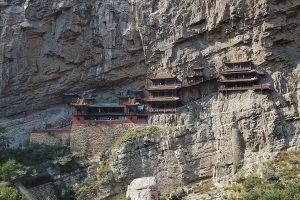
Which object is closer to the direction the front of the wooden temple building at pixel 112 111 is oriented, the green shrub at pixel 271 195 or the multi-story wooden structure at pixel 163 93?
the green shrub

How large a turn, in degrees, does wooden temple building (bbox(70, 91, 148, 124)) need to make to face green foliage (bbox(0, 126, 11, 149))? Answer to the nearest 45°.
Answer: approximately 90° to its right

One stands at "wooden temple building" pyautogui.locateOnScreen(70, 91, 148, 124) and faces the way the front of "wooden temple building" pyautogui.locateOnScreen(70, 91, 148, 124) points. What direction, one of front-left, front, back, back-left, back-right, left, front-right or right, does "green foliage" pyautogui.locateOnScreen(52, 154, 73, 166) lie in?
front-right

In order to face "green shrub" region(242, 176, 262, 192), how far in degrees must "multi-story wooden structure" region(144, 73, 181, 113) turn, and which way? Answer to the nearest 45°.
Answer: approximately 45° to its left

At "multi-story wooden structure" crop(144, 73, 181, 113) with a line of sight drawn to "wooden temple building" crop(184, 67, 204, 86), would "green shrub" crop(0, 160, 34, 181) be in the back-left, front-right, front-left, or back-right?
back-right

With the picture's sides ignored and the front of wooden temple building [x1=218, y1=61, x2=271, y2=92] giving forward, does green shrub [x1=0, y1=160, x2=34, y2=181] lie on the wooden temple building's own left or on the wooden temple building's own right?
on the wooden temple building's own right

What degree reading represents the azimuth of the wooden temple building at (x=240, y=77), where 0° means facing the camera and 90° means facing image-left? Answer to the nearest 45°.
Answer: approximately 0°

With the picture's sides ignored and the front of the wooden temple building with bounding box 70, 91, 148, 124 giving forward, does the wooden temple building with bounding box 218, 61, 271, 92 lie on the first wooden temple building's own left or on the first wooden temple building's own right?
on the first wooden temple building's own left

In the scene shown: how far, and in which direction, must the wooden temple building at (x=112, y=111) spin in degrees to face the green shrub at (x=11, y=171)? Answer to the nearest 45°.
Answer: approximately 45° to its right

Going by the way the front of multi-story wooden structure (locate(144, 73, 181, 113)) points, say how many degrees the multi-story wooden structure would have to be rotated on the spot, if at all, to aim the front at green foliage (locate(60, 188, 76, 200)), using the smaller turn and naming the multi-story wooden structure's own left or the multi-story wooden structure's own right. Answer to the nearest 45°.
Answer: approximately 45° to the multi-story wooden structure's own right

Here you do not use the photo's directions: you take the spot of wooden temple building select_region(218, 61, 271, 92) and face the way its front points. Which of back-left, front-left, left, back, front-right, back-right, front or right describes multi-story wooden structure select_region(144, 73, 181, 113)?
right
